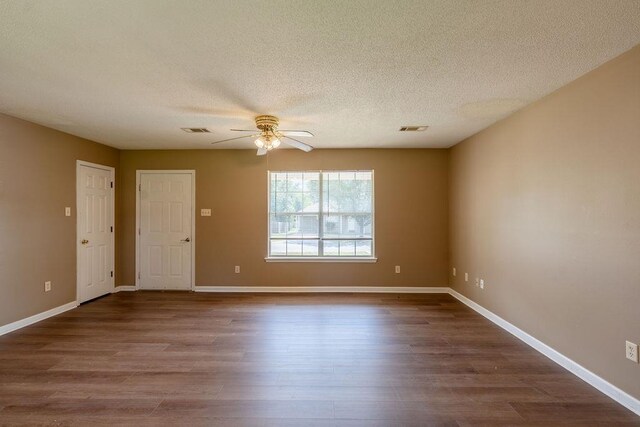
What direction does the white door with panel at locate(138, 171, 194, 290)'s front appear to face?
toward the camera

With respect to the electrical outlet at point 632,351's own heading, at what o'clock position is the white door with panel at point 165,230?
The white door with panel is roughly at 1 o'clock from the electrical outlet.

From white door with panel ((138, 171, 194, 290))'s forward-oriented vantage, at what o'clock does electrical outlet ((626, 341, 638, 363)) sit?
The electrical outlet is roughly at 11 o'clock from the white door with panel.

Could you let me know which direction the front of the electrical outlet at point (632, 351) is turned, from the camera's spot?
facing the viewer and to the left of the viewer

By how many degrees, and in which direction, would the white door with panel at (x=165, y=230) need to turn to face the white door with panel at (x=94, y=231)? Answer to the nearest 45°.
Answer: approximately 90° to its right

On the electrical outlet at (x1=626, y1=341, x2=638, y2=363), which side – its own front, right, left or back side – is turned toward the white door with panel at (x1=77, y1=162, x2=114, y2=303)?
front

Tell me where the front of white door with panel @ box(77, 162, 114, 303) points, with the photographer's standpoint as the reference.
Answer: facing the viewer and to the right of the viewer

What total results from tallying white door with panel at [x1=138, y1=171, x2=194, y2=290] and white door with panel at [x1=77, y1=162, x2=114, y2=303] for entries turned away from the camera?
0

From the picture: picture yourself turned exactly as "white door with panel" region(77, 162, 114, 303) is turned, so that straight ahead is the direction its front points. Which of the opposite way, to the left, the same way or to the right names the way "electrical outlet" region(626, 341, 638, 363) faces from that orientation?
the opposite way

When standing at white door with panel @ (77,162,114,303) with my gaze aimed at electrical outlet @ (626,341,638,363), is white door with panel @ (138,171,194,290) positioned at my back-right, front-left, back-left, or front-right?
front-left

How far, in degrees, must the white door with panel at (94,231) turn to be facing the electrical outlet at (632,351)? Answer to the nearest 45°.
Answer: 0° — it already faces it

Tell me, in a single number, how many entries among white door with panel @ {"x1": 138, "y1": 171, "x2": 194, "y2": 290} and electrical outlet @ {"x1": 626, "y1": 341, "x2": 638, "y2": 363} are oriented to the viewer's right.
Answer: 0

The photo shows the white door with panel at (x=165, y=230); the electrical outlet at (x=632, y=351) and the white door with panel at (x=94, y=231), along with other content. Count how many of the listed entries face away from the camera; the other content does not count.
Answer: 0

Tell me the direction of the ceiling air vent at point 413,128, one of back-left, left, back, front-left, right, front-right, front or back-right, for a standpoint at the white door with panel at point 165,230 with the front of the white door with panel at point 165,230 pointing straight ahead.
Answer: front-left

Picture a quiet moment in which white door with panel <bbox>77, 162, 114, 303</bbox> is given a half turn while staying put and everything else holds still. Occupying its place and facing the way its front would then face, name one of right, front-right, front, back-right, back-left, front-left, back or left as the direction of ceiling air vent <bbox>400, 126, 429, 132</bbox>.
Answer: back
